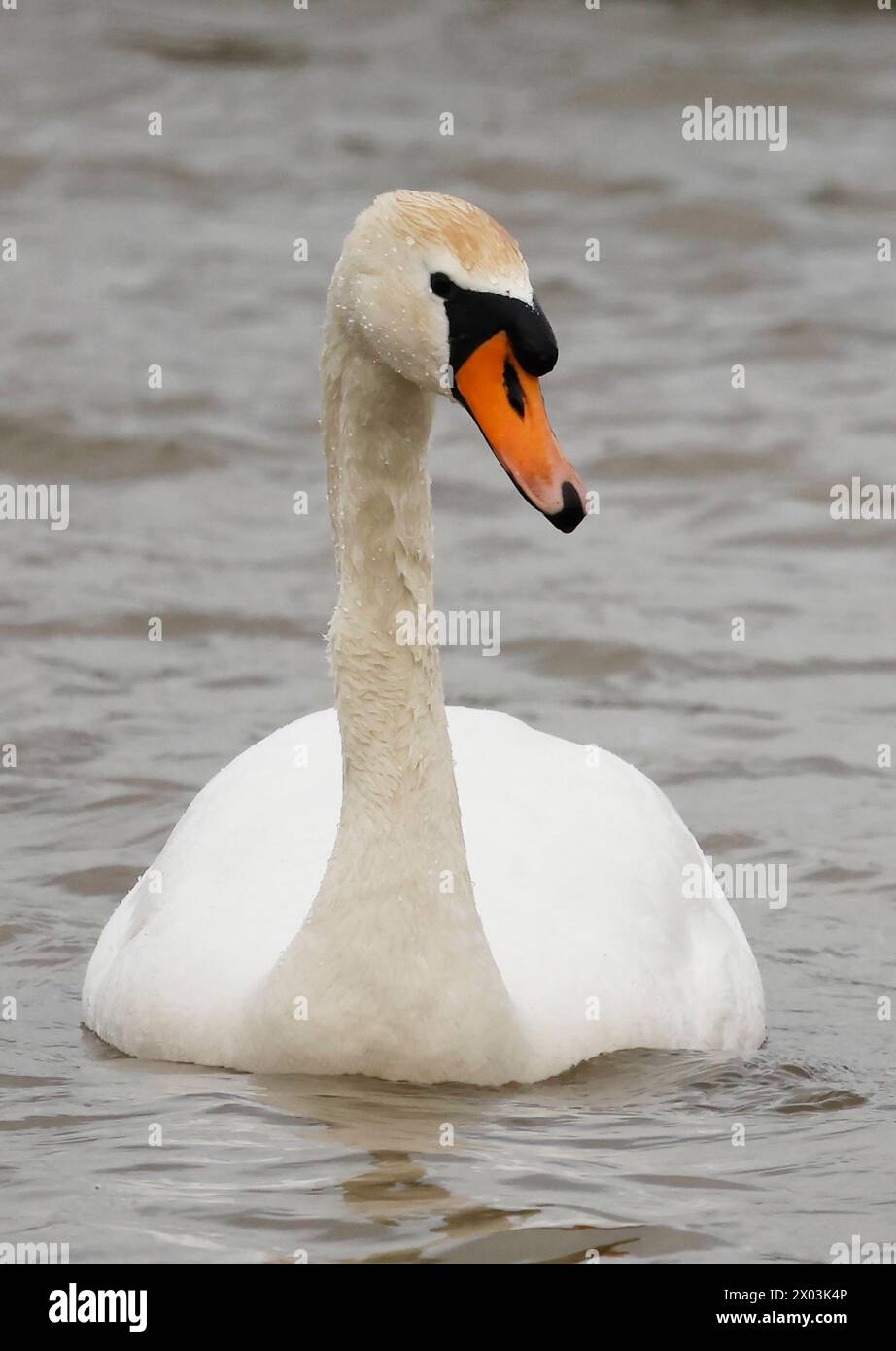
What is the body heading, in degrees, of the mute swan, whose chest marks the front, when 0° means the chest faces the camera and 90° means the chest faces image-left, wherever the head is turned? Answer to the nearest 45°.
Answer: approximately 0°
